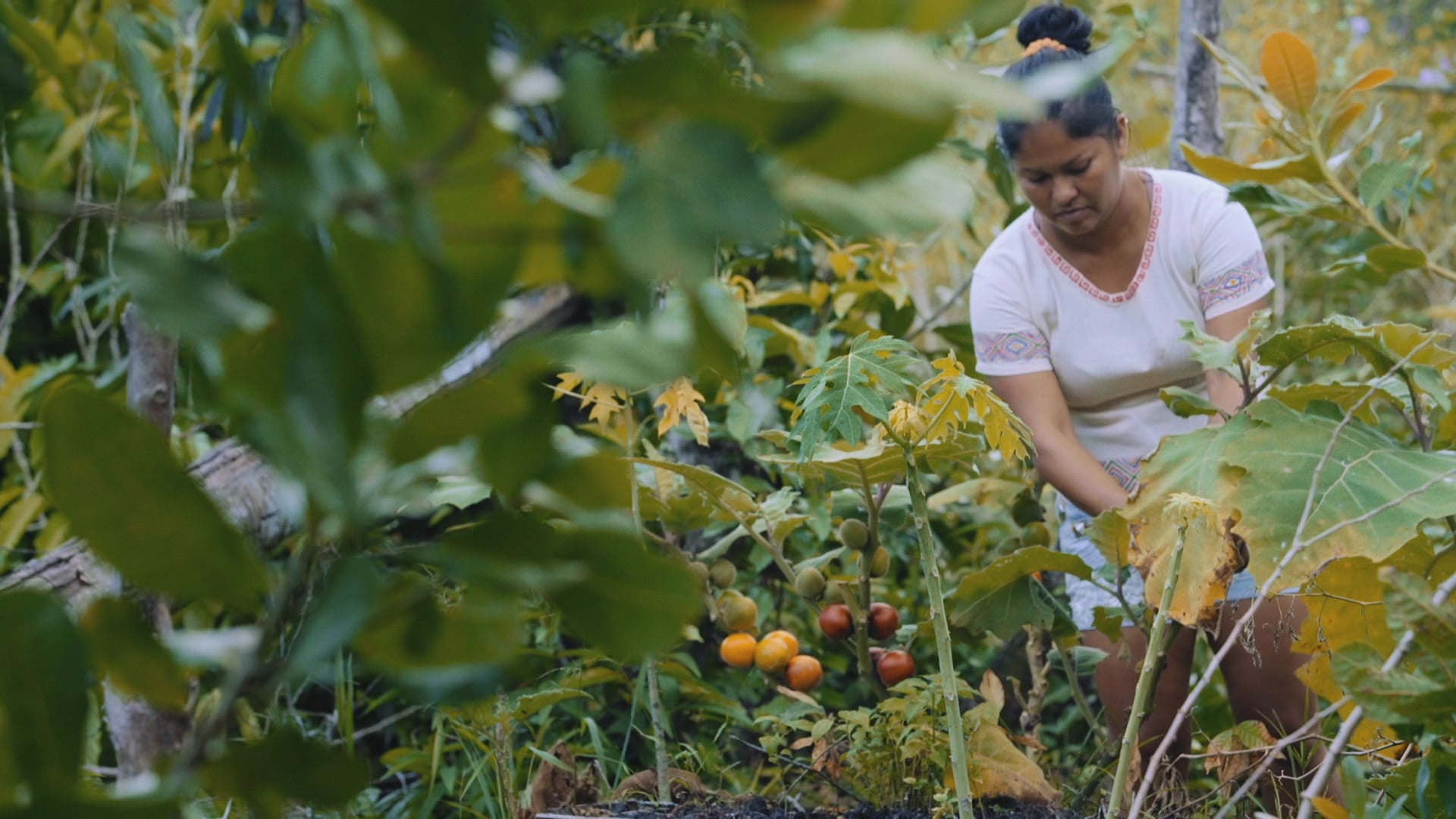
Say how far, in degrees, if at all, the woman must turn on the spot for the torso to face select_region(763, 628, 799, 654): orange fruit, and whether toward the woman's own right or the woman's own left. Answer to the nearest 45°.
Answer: approximately 90° to the woman's own right

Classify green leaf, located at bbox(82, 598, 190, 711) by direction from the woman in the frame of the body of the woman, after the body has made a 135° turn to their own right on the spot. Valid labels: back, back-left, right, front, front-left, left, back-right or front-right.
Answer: back-left

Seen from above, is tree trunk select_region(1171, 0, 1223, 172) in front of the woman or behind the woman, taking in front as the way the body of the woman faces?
behind

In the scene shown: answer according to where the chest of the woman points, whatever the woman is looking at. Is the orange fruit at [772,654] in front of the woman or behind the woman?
in front

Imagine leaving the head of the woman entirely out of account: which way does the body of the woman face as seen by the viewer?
toward the camera

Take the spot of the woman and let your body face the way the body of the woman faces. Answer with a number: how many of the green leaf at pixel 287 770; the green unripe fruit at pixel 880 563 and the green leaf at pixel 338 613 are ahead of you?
3

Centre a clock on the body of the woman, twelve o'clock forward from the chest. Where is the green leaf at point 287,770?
The green leaf is roughly at 12 o'clock from the woman.

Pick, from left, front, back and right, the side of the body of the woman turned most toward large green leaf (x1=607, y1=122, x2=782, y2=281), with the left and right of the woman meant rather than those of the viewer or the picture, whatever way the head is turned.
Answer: front

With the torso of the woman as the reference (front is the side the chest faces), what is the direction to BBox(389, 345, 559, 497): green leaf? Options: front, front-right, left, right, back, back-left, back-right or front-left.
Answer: front

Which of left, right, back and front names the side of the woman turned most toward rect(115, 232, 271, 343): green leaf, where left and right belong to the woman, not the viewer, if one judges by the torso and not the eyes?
front

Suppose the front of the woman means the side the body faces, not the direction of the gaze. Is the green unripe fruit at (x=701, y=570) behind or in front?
in front

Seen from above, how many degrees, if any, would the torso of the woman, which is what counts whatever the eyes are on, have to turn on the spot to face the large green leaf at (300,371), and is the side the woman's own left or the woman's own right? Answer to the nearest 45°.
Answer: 0° — they already face it

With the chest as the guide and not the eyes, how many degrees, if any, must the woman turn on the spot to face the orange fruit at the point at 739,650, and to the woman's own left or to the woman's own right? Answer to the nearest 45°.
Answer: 0° — they already face it

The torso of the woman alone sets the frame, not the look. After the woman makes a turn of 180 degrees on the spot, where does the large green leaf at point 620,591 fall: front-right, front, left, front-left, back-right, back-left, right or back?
back
